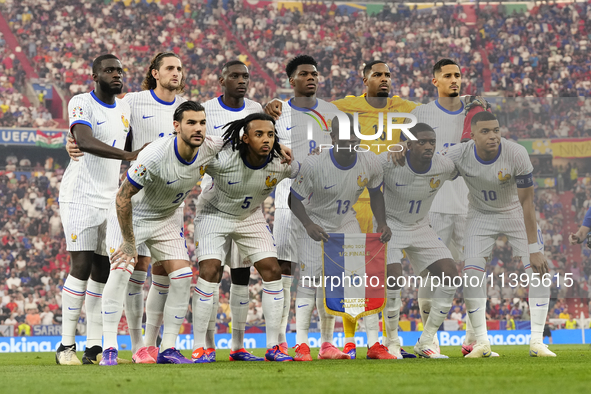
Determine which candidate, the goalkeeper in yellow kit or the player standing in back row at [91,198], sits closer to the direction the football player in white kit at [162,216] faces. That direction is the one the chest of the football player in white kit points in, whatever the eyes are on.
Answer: the goalkeeper in yellow kit

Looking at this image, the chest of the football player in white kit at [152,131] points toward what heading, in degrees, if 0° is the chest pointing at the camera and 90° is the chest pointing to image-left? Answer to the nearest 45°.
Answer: approximately 315°

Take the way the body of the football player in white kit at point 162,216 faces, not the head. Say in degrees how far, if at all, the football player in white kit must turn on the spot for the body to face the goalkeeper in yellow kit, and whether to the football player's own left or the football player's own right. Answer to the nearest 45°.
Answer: approximately 90° to the football player's own left

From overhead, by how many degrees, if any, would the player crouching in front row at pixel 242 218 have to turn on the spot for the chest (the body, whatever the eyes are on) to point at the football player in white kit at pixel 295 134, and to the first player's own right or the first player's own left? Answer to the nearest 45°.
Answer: approximately 135° to the first player's own left

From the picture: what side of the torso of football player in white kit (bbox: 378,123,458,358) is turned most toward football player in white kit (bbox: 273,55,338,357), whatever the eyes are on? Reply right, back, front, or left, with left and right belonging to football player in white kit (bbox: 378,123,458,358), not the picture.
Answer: right

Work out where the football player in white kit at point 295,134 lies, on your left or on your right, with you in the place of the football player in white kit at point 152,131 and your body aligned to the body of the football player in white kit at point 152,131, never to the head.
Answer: on your left

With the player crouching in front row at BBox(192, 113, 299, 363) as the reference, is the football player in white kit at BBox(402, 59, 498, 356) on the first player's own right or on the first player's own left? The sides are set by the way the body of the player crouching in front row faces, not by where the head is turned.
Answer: on the first player's own left
